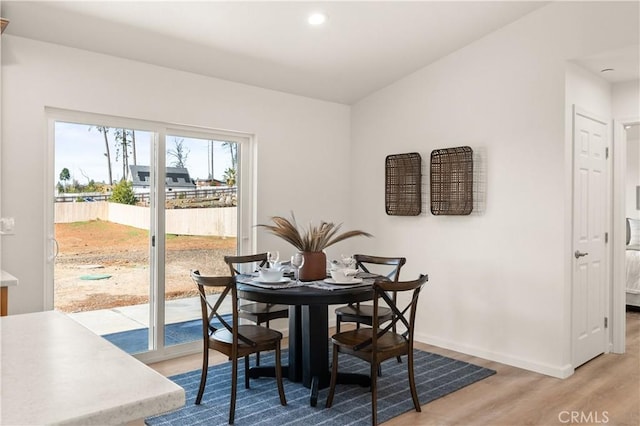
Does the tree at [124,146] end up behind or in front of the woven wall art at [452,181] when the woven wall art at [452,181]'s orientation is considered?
in front

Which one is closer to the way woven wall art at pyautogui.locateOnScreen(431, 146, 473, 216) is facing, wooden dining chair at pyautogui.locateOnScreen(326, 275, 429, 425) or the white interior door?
the wooden dining chair

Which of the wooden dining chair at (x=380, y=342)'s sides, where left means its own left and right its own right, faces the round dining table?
front

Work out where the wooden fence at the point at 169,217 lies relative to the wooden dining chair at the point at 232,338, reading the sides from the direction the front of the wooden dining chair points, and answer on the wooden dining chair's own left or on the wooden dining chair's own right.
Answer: on the wooden dining chair's own left

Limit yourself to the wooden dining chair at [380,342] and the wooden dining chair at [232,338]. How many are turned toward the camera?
0

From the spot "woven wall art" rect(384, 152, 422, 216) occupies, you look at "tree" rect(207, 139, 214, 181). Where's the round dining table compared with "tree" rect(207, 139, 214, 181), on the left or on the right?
left

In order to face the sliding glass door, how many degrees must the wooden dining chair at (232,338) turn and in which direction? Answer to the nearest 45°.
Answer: approximately 90° to its left

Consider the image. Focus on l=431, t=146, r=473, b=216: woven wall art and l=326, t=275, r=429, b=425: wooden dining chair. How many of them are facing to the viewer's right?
0

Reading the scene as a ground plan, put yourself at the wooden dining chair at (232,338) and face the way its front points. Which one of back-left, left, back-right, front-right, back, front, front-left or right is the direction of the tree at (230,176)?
front-left

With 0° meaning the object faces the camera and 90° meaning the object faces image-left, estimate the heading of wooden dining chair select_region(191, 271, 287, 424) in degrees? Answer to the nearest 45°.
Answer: approximately 225°

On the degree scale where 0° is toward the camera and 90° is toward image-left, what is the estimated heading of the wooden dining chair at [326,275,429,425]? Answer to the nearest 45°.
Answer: approximately 135°
